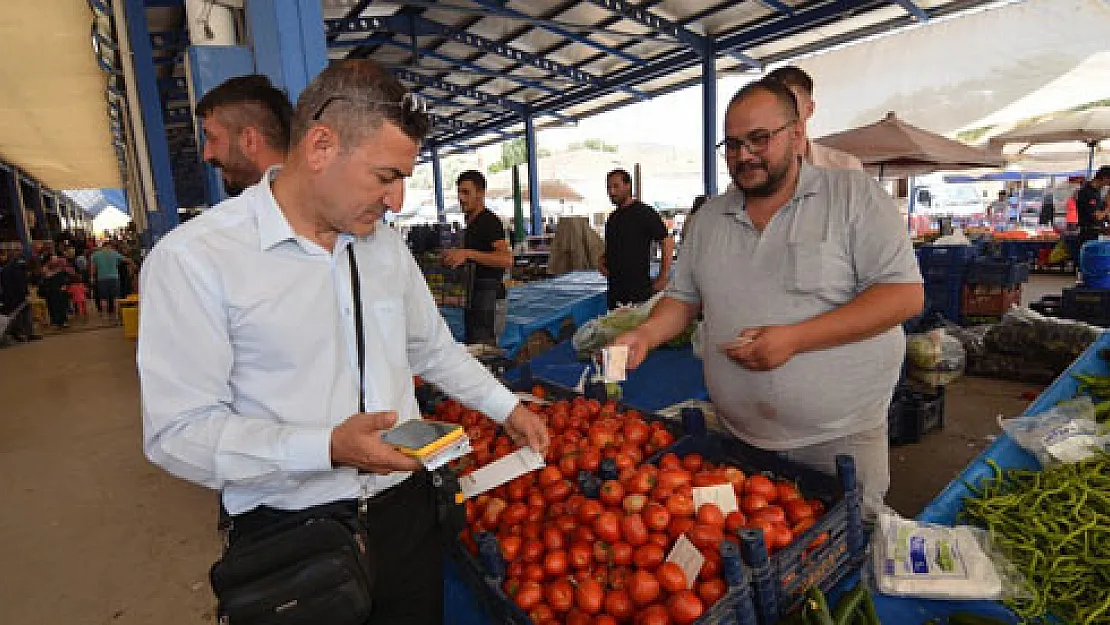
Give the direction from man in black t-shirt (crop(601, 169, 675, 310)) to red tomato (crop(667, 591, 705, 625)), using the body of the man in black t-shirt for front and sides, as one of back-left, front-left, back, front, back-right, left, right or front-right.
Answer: front-left

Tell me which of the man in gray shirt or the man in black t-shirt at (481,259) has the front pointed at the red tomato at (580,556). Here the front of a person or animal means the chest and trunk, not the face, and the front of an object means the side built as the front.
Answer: the man in gray shirt

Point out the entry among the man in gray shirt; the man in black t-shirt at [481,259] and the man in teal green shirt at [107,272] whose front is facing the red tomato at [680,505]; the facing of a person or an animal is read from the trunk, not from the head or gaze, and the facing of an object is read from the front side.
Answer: the man in gray shirt

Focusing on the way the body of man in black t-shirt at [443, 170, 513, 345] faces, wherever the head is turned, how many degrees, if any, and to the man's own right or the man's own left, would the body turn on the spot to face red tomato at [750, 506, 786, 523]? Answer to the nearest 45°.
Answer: approximately 90° to the man's own left

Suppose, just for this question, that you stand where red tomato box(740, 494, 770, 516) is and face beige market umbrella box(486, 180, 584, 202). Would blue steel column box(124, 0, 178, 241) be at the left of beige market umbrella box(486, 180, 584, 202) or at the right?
left

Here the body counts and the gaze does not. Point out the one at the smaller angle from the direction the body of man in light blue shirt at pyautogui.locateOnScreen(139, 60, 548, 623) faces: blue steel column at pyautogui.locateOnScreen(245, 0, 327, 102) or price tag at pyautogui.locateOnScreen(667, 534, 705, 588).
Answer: the price tag

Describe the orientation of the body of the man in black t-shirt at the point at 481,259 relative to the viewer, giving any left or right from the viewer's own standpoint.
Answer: facing to the left of the viewer

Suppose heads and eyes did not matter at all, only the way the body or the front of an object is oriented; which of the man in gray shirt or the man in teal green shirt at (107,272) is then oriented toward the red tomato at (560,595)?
the man in gray shirt

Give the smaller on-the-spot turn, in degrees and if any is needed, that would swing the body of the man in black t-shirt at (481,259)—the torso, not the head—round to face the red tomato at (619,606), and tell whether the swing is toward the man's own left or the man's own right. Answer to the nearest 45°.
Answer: approximately 90° to the man's own left

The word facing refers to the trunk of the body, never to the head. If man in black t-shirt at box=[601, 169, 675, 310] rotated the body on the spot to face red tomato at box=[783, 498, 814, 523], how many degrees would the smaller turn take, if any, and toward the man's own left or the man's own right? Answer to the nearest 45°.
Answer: approximately 45° to the man's own left

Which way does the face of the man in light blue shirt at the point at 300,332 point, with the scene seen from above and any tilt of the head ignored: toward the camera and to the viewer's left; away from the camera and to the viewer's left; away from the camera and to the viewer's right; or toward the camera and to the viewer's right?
toward the camera and to the viewer's right
